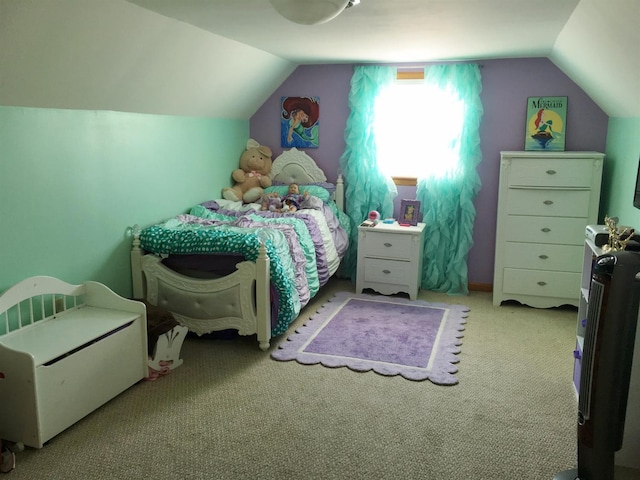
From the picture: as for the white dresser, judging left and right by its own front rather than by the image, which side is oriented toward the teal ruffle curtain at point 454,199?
right

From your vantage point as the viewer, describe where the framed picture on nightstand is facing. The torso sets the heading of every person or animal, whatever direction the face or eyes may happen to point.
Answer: facing the viewer

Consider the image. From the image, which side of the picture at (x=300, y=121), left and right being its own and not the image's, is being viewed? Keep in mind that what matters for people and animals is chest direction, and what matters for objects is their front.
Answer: front

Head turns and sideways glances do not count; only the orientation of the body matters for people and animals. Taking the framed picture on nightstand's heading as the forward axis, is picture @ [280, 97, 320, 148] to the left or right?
on its right

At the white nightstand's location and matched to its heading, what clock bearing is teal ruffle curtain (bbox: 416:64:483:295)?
The teal ruffle curtain is roughly at 8 o'clock from the white nightstand.

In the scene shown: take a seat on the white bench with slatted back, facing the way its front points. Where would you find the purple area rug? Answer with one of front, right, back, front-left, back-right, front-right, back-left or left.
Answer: front-left

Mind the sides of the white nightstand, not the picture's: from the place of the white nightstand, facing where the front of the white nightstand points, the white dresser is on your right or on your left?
on your left

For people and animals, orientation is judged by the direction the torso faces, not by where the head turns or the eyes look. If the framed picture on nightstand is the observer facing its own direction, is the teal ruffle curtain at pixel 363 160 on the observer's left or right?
on its right

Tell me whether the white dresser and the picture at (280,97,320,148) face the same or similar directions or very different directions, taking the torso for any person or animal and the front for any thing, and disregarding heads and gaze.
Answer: same or similar directions

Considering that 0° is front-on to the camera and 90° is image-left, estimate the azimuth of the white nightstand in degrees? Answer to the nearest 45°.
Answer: approximately 0°

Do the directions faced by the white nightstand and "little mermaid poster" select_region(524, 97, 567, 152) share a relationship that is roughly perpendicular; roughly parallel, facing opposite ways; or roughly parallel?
roughly parallel

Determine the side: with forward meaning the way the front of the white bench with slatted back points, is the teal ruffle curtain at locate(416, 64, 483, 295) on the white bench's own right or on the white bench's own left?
on the white bench's own left
